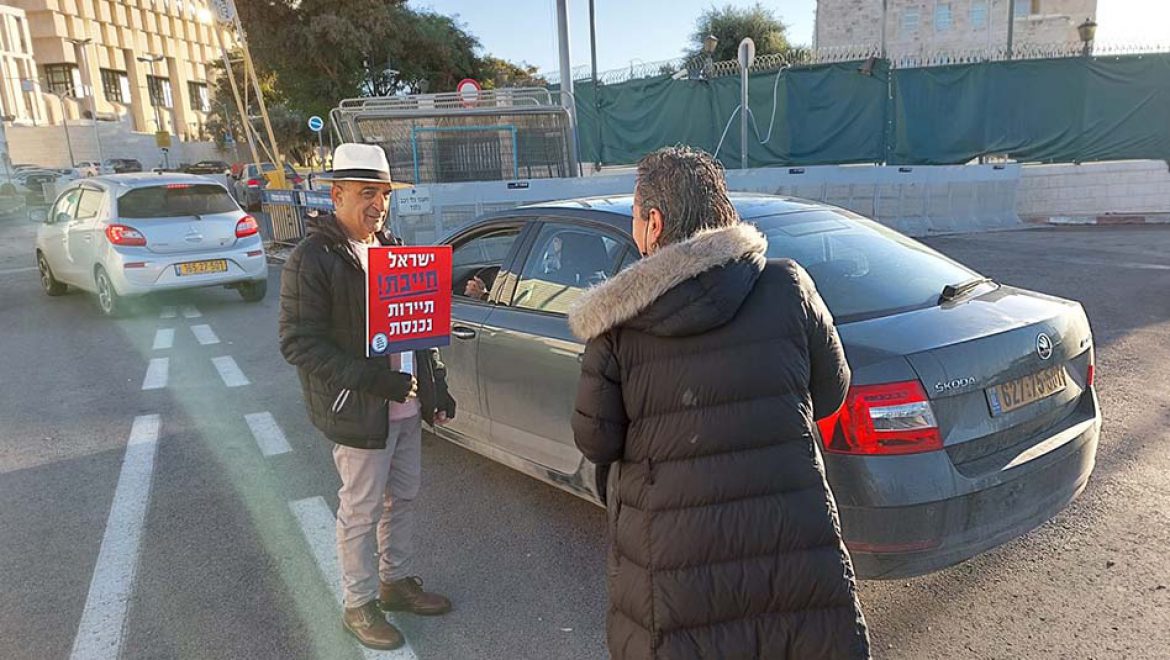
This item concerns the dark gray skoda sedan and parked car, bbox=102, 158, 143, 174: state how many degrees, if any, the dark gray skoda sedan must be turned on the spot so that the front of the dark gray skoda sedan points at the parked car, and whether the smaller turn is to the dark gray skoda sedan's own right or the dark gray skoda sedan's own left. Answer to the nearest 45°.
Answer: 0° — it already faces it

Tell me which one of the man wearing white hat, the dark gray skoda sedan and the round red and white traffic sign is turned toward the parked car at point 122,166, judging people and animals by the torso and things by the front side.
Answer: the dark gray skoda sedan

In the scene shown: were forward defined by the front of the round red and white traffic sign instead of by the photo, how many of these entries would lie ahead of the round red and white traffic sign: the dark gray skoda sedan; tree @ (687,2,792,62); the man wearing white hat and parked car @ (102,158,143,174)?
2

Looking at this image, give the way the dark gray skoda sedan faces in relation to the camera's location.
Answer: facing away from the viewer and to the left of the viewer

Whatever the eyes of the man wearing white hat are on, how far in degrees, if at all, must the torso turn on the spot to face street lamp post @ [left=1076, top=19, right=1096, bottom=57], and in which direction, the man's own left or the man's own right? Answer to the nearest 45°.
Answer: approximately 90° to the man's own left

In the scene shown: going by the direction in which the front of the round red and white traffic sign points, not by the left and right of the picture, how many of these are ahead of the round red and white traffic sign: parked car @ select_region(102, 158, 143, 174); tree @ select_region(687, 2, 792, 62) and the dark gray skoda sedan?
1

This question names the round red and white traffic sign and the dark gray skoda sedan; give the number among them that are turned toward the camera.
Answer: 1

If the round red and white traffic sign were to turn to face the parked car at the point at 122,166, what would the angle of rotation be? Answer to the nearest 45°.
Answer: approximately 135° to its right

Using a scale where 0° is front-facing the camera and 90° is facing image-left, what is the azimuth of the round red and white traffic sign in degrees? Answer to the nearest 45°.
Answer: approximately 0°

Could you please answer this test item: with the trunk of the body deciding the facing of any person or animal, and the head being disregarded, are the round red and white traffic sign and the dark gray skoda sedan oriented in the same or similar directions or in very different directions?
very different directions

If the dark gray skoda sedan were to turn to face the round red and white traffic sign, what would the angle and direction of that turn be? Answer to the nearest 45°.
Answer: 0° — it already faces it

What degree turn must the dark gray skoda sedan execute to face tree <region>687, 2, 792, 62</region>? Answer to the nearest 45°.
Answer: approximately 45° to its right

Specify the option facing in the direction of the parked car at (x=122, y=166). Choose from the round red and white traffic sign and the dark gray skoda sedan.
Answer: the dark gray skoda sedan

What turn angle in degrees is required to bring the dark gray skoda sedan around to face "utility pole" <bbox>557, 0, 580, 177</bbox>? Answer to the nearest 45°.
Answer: approximately 45° to its right
